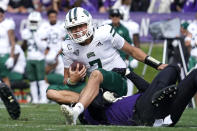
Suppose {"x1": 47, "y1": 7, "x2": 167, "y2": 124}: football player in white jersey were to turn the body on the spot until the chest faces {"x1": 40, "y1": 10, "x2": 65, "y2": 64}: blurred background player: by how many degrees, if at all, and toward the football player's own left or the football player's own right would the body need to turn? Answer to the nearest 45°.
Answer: approximately 135° to the football player's own right

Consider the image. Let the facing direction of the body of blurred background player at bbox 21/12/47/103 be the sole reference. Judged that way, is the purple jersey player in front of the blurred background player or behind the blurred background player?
in front

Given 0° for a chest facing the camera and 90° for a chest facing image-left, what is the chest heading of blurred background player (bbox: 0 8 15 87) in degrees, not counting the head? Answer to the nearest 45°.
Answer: approximately 45°

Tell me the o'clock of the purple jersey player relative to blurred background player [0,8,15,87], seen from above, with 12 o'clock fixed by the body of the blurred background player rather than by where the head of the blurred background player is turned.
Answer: The purple jersey player is roughly at 10 o'clock from the blurred background player.

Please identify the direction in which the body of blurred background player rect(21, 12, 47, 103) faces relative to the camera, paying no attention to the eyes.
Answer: toward the camera

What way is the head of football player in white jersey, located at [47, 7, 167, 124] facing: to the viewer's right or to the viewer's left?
to the viewer's left

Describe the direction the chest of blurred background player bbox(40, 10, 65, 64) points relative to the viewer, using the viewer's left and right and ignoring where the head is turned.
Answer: facing the viewer

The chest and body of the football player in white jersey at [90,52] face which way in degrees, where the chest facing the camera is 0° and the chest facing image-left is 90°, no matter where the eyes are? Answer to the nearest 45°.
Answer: approximately 45°
